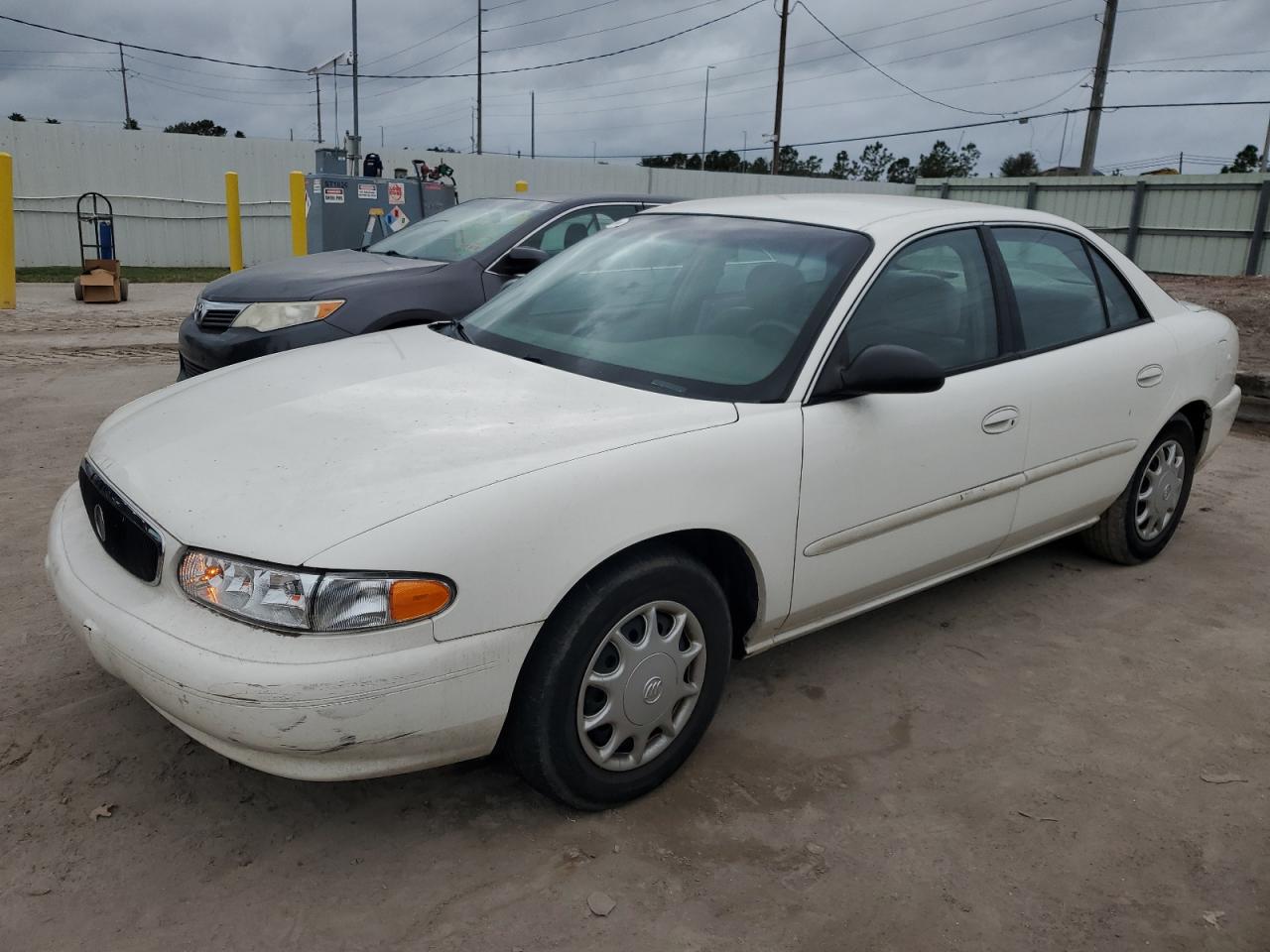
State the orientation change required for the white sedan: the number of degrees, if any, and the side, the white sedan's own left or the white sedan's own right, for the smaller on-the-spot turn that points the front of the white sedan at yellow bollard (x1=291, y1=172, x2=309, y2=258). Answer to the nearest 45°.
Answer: approximately 135° to the white sedan's own right

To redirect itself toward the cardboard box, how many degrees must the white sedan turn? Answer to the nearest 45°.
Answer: approximately 90° to its right

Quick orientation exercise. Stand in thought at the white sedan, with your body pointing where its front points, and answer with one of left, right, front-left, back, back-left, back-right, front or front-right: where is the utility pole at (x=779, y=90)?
back-right

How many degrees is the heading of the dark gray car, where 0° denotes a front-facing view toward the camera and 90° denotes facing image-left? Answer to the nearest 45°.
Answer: approximately 45°

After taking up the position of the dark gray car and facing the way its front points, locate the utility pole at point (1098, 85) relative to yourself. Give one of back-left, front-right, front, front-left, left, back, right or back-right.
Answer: back

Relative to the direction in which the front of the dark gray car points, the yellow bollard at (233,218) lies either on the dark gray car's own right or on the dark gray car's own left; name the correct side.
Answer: on the dark gray car's own right

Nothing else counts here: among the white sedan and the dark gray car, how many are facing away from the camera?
0

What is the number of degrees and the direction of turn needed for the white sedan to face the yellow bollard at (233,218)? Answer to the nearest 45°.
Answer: approximately 90° to its right

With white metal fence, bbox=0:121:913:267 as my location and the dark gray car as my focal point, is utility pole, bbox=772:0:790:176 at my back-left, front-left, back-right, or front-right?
back-left

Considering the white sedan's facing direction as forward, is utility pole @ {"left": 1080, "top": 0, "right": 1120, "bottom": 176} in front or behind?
behind
